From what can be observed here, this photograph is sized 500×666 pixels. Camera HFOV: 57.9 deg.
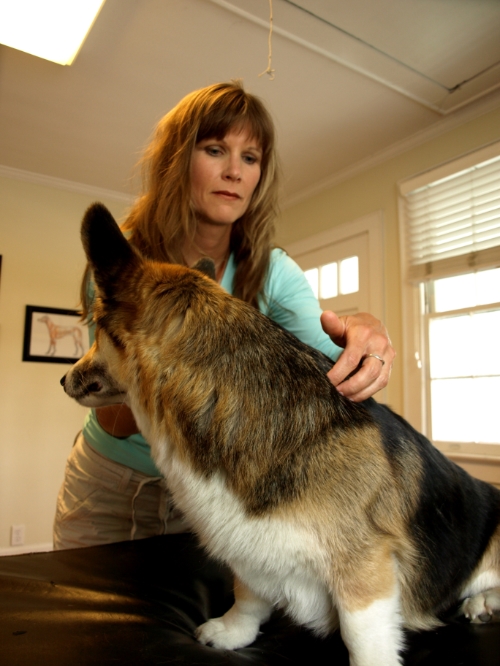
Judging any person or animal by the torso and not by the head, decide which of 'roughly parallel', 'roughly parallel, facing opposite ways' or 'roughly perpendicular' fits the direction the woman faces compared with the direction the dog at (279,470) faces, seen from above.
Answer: roughly perpendicular

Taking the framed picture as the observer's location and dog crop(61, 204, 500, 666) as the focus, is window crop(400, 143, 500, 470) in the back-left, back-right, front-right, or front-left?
front-left

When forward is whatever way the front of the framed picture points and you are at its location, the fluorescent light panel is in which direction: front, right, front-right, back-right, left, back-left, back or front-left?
front

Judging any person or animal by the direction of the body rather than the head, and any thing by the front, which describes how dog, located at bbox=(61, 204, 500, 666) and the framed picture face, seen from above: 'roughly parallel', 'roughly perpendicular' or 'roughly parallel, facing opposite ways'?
roughly perpendicular

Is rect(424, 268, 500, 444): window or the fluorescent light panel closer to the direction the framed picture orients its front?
the fluorescent light panel

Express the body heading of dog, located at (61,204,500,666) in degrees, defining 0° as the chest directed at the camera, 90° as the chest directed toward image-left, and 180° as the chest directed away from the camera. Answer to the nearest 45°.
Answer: approximately 45°

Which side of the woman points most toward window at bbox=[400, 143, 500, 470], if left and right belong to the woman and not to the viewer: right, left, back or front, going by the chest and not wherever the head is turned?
left

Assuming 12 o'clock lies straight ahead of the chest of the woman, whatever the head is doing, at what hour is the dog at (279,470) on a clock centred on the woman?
The dog is roughly at 11 o'clock from the woman.

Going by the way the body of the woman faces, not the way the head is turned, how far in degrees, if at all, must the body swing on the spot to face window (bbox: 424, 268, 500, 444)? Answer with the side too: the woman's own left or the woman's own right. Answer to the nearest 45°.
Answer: approximately 90° to the woman's own left

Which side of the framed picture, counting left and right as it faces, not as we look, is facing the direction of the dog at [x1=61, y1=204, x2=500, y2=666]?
front

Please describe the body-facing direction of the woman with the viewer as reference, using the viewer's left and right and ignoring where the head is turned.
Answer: facing the viewer and to the right of the viewer

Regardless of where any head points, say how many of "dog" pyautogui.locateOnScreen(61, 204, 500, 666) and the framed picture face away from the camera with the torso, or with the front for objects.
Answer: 0

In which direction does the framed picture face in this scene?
toward the camera

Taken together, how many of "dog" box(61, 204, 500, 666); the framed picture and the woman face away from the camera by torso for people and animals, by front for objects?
0
